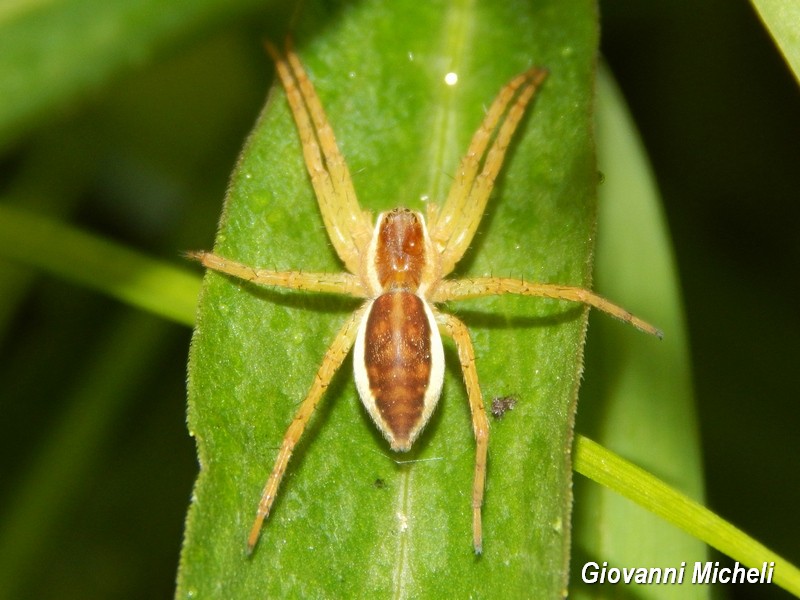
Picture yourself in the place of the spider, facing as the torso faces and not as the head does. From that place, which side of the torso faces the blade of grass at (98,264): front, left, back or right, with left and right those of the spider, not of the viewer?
left

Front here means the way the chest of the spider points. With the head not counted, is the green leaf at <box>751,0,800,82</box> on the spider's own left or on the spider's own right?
on the spider's own right

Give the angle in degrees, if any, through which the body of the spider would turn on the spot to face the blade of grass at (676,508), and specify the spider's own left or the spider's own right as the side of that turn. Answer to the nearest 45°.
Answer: approximately 90° to the spider's own right

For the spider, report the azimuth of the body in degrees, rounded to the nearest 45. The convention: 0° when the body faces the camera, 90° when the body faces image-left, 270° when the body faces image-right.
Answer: approximately 180°
